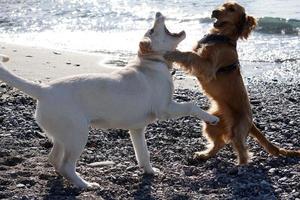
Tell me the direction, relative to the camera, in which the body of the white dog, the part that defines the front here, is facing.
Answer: to the viewer's right

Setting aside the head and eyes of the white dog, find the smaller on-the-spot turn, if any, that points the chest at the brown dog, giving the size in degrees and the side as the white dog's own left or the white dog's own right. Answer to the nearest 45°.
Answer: approximately 45° to the white dog's own left

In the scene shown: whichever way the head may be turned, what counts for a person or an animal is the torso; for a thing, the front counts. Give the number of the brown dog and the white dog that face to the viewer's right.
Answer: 1

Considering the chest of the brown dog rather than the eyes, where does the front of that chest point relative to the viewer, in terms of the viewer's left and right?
facing to the left of the viewer

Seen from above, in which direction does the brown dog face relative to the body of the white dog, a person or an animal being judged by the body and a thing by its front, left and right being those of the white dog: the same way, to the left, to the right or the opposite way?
the opposite way
